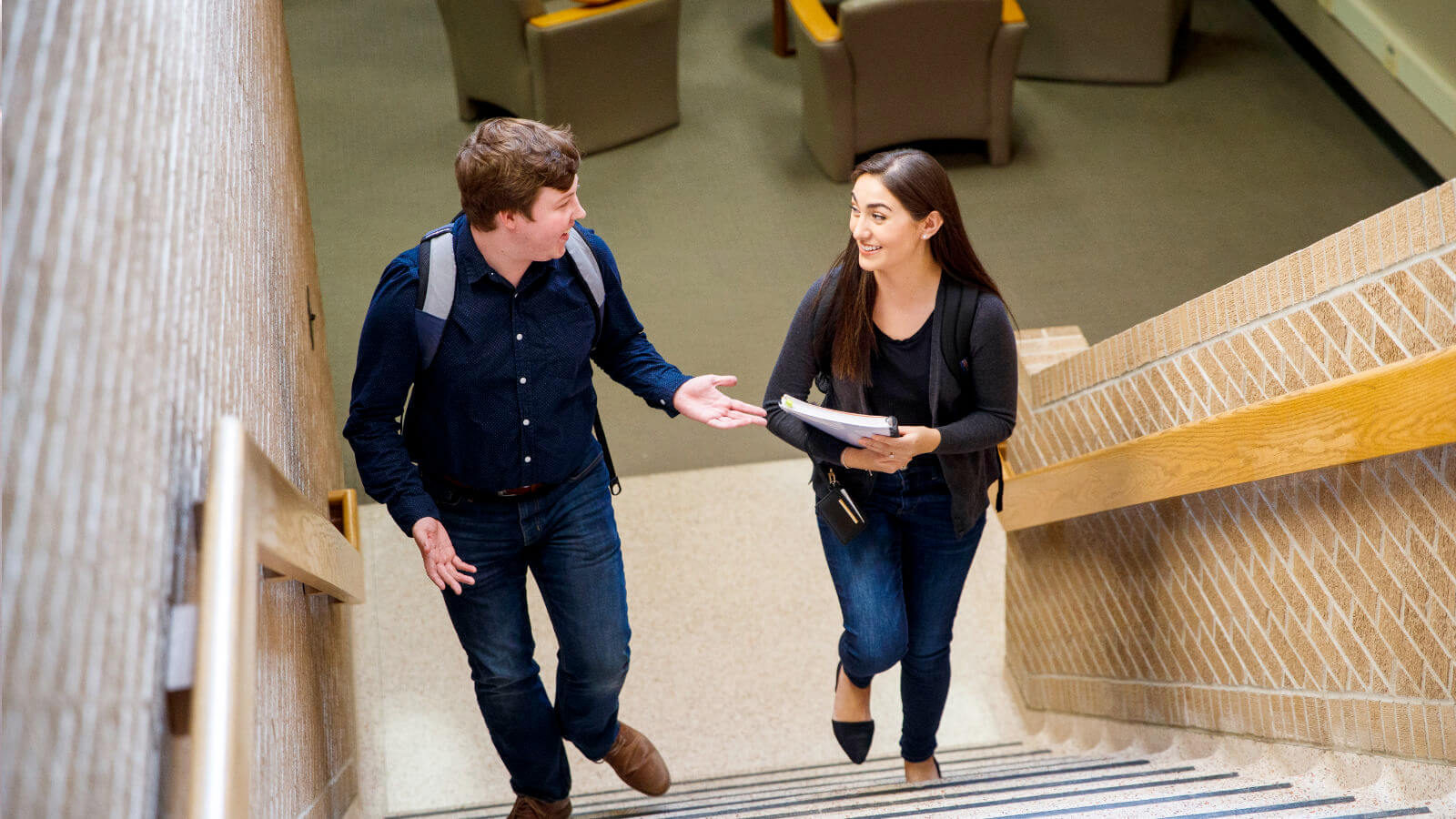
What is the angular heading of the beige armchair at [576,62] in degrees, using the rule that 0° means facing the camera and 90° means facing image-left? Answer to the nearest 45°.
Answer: approximately 225°

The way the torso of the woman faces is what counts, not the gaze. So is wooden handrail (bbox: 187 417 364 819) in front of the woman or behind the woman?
in front

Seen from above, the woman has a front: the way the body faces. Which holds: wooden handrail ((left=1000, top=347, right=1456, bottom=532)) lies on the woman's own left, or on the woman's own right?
on the woman's own left

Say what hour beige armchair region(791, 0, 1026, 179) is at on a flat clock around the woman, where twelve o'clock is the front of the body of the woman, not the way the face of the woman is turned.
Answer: The beige armchair is roughly at 6 o'clock from the woman.

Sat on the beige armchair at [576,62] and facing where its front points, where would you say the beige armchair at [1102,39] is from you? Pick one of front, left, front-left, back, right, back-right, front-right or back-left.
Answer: front-right

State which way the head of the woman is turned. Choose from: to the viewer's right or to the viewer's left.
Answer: to the viewer's left

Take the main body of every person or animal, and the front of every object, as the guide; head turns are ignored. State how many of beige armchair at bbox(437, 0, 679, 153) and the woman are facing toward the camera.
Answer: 1

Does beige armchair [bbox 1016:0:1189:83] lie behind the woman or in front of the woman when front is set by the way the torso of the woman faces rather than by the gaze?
behind

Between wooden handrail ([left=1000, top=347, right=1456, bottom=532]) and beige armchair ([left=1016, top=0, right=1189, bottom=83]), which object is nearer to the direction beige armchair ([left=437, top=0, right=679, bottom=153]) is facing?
the beige armchair
